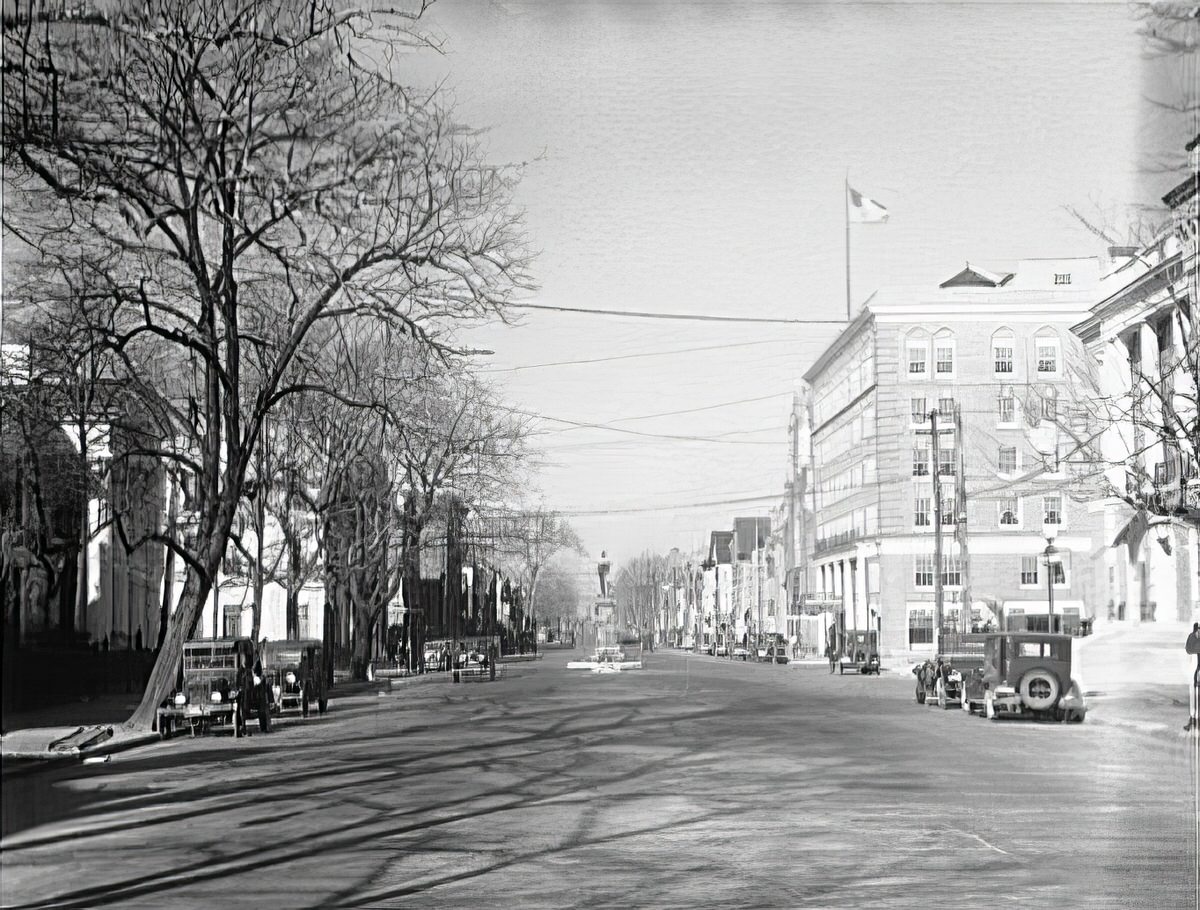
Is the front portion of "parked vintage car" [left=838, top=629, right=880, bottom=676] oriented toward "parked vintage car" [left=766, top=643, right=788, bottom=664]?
yes

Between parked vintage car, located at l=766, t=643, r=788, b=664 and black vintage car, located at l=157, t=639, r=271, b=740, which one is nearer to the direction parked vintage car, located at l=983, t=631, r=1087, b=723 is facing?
the parked vintage car

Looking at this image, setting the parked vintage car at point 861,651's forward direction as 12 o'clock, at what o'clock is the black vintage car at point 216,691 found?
The black vintage car is roughly at 7 o'clock from the parked vintage car.

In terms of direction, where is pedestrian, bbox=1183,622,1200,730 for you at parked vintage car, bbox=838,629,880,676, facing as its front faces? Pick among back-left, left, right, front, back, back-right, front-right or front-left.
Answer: back

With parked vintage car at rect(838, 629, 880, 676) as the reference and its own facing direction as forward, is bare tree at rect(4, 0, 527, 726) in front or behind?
behind

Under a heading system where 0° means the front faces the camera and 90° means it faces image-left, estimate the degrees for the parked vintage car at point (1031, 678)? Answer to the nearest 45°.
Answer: approximately 135°

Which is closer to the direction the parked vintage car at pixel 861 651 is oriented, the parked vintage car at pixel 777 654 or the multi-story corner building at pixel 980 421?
the parked vintage car

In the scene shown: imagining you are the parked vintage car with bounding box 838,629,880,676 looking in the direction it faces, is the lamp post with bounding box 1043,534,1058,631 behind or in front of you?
behind

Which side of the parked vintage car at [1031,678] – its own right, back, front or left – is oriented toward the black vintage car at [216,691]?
left

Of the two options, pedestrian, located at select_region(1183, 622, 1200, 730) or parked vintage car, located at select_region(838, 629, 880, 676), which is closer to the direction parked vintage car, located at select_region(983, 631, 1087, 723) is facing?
the parked vintage car

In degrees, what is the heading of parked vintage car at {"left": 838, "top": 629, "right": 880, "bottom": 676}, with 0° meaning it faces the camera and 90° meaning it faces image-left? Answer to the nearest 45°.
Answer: approximately 180°
